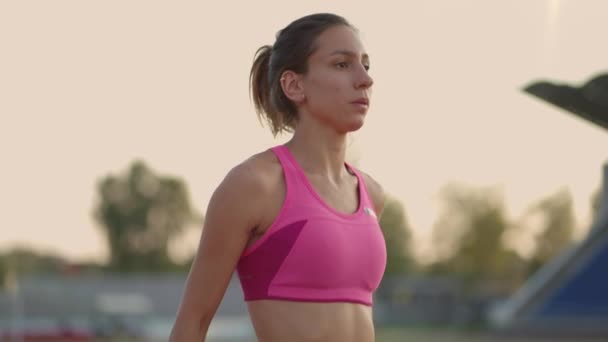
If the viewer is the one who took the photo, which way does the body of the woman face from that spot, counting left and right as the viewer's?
facing the viewer and to the right of the viewer

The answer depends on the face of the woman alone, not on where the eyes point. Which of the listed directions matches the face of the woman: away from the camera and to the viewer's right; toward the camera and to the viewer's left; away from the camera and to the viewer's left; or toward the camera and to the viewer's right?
toward the camera and to the viewer's right
